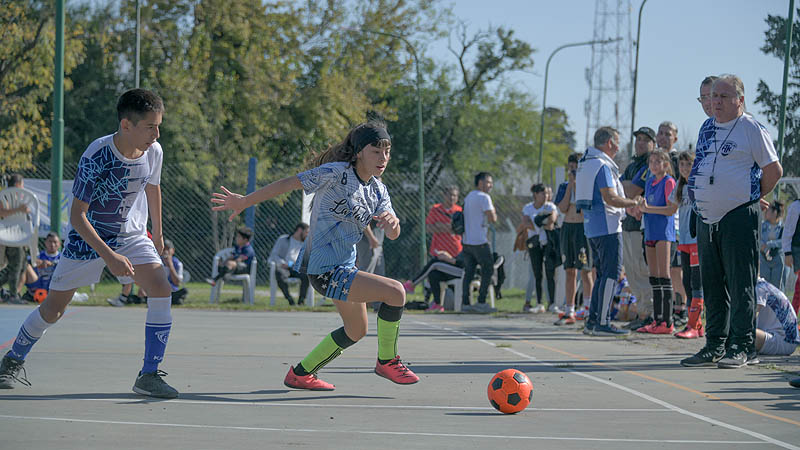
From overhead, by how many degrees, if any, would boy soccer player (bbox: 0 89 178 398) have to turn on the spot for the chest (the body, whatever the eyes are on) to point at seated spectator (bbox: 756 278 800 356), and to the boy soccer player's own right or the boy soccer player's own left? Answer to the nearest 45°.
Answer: approximately 45° to the boy soccer player's own left

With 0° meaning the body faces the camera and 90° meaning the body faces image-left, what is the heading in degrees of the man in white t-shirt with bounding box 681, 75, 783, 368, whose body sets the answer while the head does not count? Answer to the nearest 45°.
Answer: approximately 45°

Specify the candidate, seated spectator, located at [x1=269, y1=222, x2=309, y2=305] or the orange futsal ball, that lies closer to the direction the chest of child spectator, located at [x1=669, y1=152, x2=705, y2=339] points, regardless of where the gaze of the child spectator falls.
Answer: the orange futsal ball

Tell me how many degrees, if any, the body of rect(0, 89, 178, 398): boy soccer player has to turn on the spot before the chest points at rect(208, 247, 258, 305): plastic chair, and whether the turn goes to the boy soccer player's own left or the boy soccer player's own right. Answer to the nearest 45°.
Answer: approximately 135° to the boy soccer player's own left

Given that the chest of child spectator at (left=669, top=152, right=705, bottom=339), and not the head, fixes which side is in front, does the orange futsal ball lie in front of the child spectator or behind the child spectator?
in front

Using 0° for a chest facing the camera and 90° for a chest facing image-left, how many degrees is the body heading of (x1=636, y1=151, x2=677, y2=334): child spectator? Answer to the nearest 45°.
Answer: approximately 45°

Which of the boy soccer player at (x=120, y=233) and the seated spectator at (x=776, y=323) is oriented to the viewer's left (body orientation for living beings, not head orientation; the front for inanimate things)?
the seated spectator

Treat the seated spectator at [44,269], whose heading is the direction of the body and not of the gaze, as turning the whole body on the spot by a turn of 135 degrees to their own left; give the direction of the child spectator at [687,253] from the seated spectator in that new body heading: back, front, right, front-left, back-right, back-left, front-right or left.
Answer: front-right

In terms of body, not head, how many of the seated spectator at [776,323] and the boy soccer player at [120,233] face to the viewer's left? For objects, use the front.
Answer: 1
